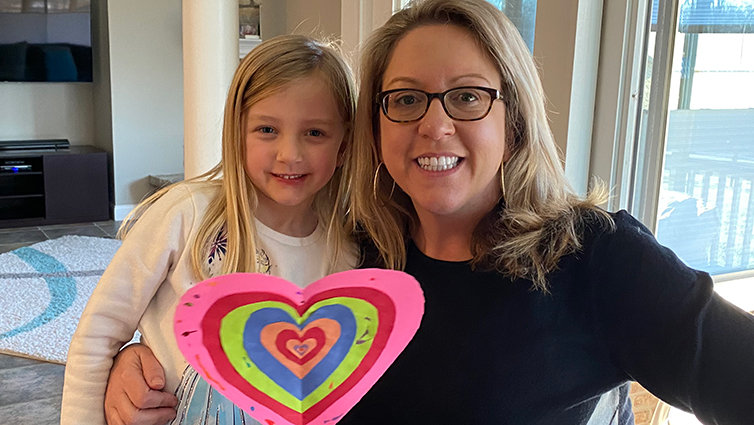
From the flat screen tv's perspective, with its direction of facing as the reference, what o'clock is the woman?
The woman is roughly at 12 o'clock from the flat screen tv.

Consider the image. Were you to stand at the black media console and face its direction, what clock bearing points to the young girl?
The young girl is roughly at 12 o'clock from the black media console.

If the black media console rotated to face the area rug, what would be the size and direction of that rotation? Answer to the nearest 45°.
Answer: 0° — it already faces it

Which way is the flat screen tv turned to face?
toward the camera

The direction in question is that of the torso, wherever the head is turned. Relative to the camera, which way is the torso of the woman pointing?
toward the camera

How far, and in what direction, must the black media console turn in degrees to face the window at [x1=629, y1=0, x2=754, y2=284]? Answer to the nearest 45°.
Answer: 0° — it already faces it

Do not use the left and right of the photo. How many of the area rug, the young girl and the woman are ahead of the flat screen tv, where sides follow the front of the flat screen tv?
3

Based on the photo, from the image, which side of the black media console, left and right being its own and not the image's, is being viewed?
front

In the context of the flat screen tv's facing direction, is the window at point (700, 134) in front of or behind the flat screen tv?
in front

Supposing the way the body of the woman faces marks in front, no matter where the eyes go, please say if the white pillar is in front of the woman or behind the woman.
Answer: behind
